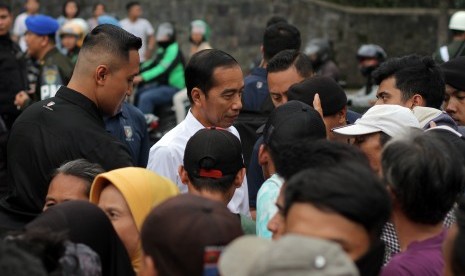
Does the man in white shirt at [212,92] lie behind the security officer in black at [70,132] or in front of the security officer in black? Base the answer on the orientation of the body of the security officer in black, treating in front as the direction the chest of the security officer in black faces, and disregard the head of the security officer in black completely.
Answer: in front

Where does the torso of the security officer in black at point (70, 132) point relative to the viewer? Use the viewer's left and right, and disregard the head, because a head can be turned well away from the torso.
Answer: facing away from the viewer and to the right of the viewer

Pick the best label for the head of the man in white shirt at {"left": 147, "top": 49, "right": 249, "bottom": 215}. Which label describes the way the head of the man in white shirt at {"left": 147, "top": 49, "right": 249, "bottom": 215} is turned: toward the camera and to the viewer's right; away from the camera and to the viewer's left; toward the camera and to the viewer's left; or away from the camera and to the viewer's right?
toward the camera and to the viewer's right

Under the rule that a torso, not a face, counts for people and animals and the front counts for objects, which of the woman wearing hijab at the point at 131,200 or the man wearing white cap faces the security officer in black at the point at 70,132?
the man wearing white cap

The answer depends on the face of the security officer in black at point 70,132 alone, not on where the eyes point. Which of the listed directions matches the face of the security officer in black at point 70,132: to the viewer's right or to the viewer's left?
to the viewer's right

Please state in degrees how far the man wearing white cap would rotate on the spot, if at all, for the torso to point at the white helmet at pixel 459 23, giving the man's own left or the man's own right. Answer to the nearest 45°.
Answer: approximately 90° to the man's own right

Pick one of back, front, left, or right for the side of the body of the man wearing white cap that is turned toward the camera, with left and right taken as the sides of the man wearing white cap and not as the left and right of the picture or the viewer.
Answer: left

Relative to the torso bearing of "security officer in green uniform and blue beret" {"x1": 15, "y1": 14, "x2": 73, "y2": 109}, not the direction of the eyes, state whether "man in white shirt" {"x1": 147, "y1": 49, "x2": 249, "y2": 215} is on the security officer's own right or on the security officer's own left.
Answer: on the security officer's own left

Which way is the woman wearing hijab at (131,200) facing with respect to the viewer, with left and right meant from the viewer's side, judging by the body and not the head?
facing the viewer and to the left of the viewer

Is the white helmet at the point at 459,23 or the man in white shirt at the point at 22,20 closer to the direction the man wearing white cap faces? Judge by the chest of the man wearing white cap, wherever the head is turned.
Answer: the man in white shirt

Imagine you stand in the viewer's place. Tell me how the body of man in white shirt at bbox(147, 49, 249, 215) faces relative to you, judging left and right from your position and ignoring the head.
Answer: facing the viewer and to the right of the viewer

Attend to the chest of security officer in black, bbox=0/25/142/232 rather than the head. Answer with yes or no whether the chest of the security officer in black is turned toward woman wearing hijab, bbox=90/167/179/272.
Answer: no

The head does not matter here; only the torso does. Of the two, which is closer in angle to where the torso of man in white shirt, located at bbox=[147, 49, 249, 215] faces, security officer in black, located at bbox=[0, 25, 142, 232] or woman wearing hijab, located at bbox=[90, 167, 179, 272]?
the woman wearing hijab
